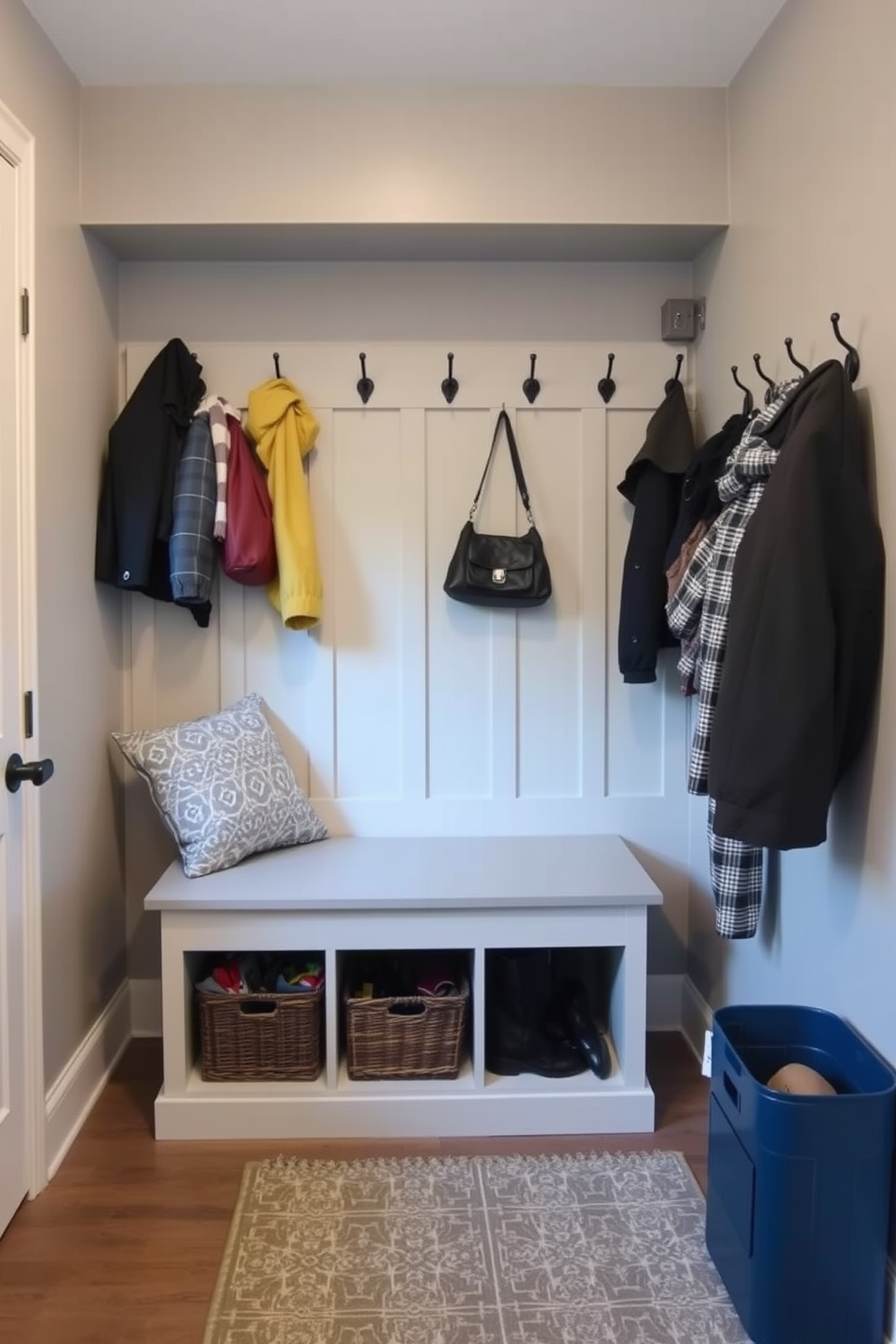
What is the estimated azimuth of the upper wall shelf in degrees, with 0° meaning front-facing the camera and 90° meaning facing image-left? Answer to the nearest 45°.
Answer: approximately 0°

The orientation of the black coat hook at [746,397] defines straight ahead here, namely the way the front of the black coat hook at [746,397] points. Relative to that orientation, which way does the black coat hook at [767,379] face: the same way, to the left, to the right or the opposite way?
the same way

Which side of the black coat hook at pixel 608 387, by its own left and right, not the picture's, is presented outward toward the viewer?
front

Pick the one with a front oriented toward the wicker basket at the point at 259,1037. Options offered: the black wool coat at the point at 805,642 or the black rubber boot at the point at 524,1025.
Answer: the black wool coat

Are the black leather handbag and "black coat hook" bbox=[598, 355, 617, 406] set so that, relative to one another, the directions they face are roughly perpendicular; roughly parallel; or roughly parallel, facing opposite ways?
roughly parallel

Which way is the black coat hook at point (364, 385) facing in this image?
toward the camera

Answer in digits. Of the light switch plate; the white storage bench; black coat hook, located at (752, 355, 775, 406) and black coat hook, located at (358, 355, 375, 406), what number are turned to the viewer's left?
1

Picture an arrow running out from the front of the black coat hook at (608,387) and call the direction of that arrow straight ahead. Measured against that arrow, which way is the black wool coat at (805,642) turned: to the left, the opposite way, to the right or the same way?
to the right

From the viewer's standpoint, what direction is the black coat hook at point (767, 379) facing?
to the viewer's left

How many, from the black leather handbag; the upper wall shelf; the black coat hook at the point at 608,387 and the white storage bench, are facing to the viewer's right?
0

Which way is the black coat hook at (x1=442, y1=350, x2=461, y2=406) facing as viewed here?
toward the camera

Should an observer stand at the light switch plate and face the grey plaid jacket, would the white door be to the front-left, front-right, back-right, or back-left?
front-left

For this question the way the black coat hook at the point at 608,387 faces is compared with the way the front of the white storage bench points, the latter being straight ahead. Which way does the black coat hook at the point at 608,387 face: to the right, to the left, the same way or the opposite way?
the same way

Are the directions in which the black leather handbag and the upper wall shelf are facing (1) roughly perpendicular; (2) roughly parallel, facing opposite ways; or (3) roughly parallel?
roughly parallel
